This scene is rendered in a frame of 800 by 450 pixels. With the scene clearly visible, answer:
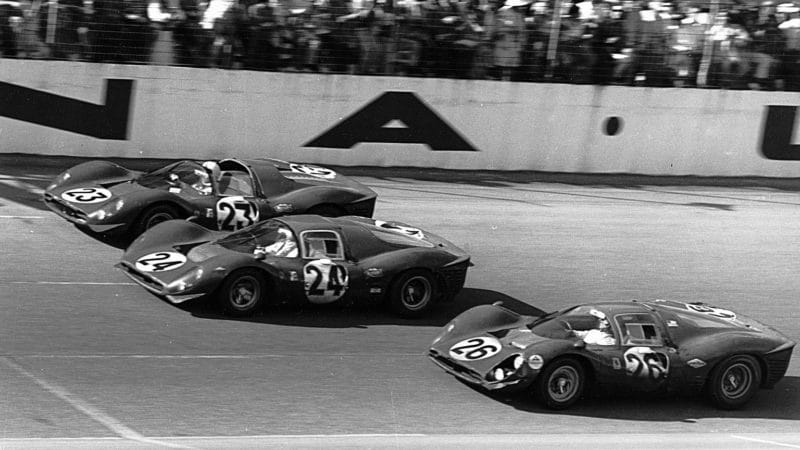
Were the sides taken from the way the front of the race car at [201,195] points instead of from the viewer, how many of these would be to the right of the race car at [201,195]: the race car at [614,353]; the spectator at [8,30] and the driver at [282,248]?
1

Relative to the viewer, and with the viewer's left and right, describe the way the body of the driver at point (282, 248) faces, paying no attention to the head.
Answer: facing to the left of the viewer

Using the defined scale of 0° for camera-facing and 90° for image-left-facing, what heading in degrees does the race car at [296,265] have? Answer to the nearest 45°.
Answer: approximately 45°

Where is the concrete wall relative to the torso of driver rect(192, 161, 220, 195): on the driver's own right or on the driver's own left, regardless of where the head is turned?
on the driver's own right

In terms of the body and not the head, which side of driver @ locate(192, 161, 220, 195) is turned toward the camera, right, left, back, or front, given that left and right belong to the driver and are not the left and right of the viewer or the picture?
left

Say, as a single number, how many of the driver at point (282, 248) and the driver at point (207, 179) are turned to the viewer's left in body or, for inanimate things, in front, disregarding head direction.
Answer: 2

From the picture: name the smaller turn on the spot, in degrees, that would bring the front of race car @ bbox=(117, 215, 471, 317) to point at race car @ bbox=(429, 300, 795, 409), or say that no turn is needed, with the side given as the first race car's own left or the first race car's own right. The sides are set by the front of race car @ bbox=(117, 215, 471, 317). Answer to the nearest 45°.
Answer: approximately 90° to the first race car's own left

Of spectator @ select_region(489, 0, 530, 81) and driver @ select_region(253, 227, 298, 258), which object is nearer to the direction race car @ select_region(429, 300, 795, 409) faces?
the driver

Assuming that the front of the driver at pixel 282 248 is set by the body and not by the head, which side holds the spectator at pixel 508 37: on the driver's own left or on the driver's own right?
on the driver's own right

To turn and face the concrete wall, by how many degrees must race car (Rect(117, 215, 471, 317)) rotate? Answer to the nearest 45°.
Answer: approximately 135° to its right

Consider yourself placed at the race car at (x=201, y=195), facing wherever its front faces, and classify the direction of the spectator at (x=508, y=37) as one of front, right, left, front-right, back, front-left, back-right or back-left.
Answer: back

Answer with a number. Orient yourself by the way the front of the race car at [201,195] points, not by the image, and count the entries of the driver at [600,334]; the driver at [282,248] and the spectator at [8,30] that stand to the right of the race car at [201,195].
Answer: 1

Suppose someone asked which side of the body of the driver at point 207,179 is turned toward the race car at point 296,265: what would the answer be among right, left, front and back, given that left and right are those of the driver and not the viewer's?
left

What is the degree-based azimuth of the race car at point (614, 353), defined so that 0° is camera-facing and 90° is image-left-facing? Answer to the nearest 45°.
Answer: approximately 45°

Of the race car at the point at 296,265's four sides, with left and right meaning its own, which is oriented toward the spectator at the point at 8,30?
right
